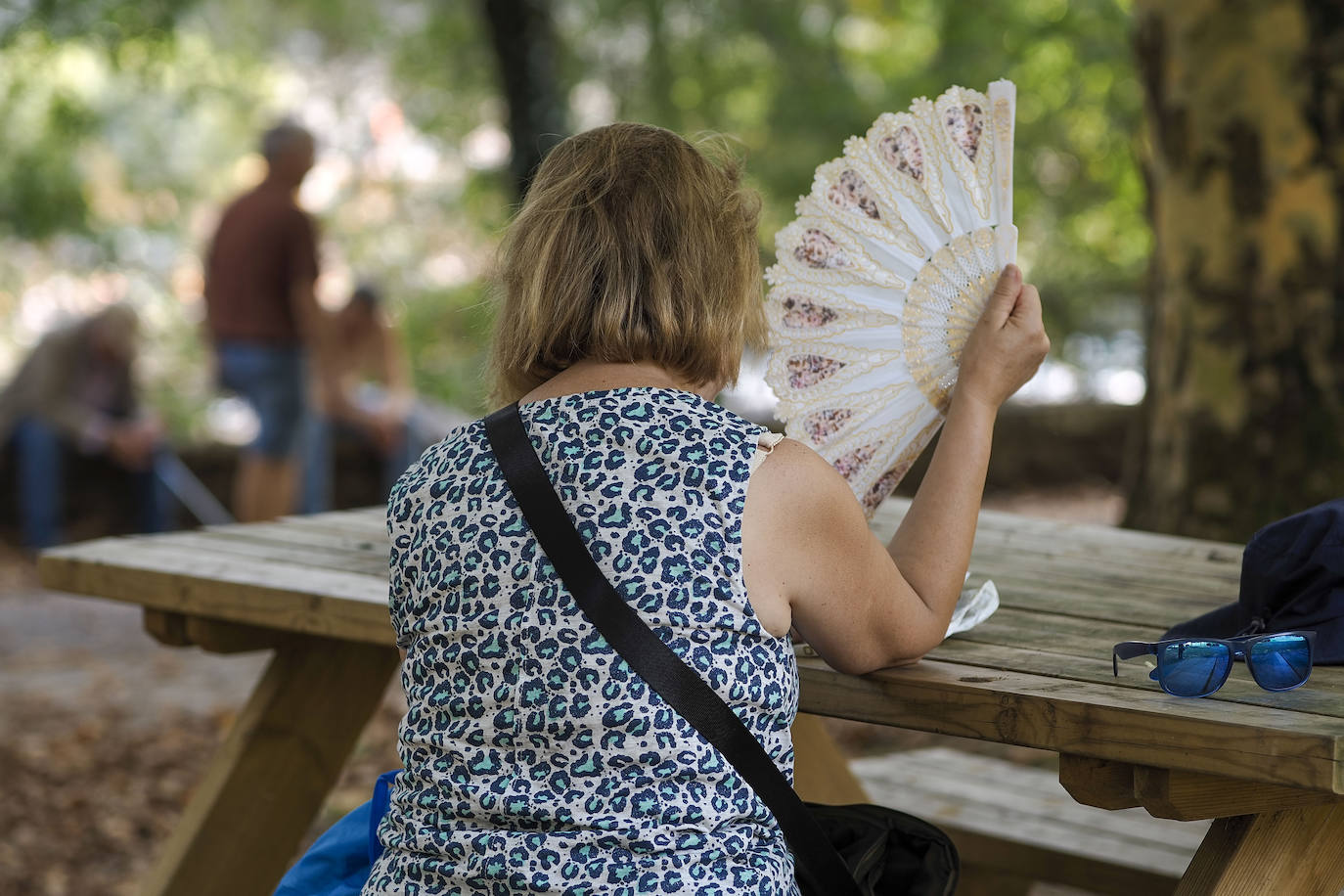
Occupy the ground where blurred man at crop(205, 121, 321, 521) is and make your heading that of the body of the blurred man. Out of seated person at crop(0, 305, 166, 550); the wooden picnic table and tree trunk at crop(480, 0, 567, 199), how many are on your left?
1

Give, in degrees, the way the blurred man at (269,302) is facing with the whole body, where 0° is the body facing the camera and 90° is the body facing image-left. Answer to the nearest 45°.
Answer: approximately 225°

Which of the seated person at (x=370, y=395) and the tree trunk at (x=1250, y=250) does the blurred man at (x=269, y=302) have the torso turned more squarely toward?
the seated person

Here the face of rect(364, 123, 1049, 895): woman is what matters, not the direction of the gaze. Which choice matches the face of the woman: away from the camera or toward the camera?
away from the camera

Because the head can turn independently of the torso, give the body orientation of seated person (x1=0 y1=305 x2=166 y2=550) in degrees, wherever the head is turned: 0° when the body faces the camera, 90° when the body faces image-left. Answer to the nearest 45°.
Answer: approximately 315°
